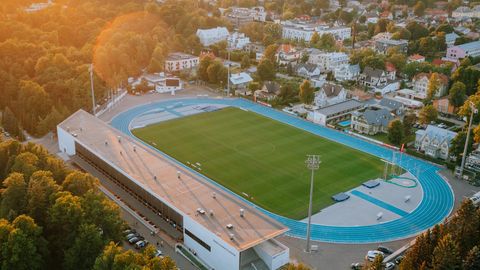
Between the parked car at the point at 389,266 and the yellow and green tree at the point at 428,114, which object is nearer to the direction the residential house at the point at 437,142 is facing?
the parked car

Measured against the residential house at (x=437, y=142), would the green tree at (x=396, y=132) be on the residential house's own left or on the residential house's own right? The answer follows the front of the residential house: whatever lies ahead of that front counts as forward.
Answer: on the residential house's own right

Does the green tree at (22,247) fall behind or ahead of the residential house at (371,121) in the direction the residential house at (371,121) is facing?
ahead

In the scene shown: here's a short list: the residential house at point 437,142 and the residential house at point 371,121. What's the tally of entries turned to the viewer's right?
0

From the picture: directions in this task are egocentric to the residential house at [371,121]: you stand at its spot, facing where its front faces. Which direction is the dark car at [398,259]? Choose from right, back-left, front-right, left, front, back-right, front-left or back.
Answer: front-left

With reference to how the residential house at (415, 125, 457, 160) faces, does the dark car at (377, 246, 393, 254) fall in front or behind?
in front

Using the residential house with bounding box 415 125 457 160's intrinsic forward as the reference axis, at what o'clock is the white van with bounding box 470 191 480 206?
The white van is roughly at 10 o'clock from the residential house.

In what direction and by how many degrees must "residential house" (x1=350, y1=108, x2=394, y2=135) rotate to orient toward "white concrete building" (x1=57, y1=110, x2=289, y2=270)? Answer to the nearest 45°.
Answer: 0° — it already faces it

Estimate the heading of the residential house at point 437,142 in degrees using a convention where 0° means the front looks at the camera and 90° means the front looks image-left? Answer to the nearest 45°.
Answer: approximately 45°

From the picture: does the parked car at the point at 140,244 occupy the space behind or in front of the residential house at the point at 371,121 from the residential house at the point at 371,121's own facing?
in front

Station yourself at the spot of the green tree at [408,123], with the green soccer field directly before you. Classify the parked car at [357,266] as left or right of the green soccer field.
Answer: left
